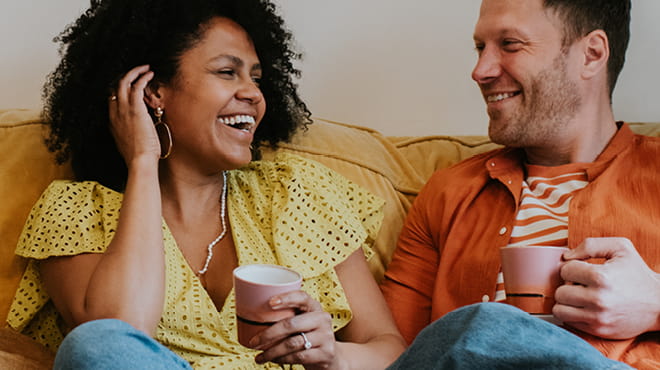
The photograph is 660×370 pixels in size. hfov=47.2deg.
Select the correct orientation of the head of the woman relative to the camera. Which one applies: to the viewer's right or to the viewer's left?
to the viewer's right

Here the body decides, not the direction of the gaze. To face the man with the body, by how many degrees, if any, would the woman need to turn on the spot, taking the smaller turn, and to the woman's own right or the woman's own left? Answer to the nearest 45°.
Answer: approximately 90° to the woman's own left
